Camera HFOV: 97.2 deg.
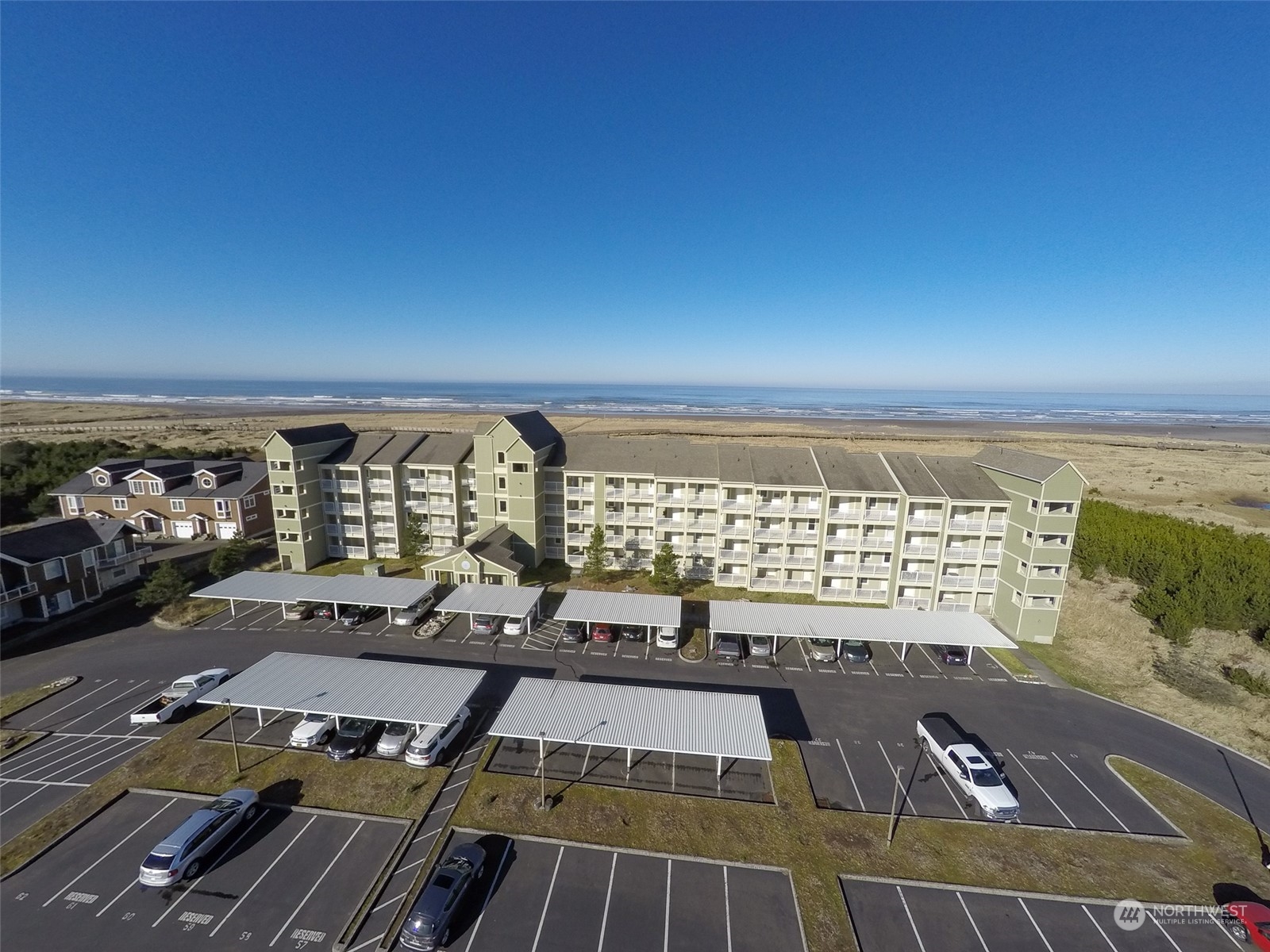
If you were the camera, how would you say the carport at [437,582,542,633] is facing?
facing the viewer

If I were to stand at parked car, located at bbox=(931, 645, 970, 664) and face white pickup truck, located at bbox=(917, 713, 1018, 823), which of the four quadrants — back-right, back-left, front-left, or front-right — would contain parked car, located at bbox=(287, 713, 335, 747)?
front-right

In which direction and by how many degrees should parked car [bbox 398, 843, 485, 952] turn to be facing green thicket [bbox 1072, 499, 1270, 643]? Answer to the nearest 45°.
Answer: approximately 45° to its right

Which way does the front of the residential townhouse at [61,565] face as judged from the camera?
facing the viewer and to the right of the viewer

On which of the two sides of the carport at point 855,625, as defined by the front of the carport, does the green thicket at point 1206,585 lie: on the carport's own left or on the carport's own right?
on the carport's own left

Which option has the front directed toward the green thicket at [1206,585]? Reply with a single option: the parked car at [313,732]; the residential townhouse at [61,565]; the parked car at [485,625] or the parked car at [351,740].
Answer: the residential townhouse

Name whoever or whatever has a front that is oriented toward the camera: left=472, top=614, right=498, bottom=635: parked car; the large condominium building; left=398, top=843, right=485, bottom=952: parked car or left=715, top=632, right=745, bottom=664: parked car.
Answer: the large condominium building

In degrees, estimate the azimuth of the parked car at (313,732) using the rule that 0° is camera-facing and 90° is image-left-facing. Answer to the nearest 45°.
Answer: approximately 45°

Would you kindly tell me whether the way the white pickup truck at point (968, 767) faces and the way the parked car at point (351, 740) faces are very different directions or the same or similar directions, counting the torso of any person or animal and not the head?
same or similar directions

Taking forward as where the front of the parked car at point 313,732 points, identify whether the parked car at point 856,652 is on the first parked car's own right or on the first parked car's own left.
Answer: on the first parked car's own left

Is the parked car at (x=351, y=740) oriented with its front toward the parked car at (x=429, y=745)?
no

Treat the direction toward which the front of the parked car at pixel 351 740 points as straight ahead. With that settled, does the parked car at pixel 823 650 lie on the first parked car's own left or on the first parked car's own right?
on the first parked car's own left

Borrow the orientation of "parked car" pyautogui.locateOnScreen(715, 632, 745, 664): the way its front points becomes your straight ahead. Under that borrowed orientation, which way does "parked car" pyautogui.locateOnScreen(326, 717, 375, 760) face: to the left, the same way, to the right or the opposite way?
the opposite way

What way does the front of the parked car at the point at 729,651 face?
away from the camera

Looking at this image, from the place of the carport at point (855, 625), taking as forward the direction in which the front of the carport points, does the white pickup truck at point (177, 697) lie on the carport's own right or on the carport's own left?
on the carport's own right

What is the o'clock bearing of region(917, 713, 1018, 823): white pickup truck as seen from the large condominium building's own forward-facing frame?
The white pickup truck is roughly at 12 o'clock from the large condominium building.

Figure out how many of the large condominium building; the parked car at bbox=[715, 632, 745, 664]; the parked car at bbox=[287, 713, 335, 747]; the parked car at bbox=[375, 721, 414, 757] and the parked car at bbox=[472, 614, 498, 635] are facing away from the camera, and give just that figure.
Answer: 2

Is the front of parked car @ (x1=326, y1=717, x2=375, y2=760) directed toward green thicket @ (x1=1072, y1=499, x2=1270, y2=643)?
no
